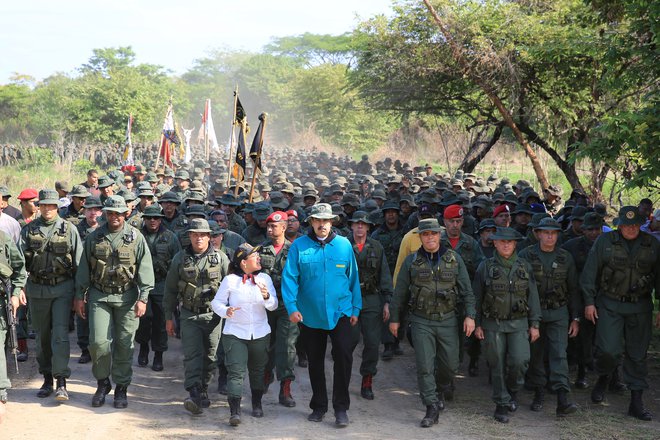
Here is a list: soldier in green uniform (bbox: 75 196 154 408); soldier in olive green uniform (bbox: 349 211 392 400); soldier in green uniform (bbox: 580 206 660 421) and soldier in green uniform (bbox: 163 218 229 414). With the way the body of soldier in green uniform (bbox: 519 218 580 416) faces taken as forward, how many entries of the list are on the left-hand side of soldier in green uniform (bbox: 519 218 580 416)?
1

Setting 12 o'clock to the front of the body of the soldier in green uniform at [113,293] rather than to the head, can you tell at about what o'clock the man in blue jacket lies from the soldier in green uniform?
The man in blue jacket is roughly at 10 o'clock from the soldier in green uniform.

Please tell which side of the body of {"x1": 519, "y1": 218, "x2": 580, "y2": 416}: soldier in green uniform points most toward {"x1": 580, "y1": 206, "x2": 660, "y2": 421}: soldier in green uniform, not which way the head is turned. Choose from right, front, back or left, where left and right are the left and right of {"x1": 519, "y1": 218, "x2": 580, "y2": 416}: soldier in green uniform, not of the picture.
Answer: left

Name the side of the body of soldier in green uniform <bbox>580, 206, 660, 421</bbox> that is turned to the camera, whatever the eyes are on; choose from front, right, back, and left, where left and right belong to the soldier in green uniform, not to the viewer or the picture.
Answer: front

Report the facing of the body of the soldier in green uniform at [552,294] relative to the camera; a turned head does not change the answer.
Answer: toward the camera

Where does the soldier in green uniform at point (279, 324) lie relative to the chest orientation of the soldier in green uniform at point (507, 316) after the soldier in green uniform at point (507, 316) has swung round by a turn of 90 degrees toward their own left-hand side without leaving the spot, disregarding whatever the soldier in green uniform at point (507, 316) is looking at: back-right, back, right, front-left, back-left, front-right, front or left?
back

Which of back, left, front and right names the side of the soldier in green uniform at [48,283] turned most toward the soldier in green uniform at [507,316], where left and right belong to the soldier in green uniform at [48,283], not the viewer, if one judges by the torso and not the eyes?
left

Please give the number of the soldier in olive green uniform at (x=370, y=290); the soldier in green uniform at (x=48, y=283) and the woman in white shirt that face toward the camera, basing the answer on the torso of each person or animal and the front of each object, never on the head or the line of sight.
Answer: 3

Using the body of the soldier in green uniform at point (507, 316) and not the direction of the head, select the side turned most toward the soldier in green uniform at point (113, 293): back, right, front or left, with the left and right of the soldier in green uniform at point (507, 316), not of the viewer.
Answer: right

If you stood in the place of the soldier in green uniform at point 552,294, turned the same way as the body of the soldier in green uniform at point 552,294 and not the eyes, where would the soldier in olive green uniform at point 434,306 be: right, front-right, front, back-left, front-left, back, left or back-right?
front-right
